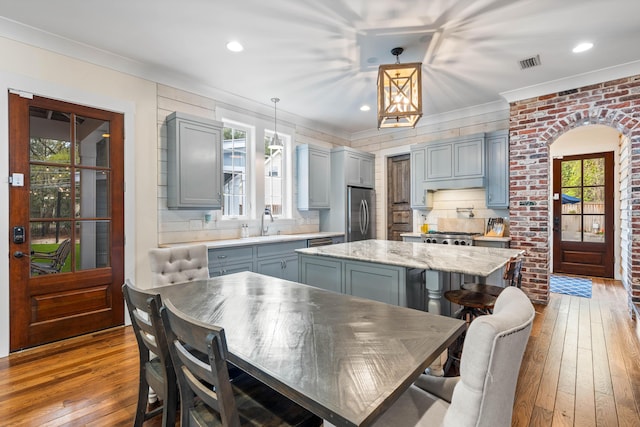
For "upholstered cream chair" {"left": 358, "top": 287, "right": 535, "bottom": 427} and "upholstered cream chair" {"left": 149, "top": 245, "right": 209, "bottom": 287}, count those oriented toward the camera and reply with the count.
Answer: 1

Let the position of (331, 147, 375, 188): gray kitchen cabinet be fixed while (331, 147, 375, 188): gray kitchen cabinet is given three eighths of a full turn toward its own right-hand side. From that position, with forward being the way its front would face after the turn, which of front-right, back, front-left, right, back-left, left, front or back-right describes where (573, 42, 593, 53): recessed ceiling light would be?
back-left

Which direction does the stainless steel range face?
toward the camera

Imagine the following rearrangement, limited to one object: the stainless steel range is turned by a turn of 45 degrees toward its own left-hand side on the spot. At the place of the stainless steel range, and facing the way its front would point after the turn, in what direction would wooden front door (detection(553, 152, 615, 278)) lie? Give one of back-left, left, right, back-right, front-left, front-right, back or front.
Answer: left

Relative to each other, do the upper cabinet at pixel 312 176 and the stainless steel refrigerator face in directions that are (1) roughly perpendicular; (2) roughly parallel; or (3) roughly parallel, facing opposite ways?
roughly parallel

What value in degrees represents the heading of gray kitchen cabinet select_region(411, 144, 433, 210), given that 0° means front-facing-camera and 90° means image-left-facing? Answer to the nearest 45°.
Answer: approximately 45°

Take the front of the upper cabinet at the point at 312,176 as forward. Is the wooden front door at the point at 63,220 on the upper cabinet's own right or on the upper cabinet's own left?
on the upper cabinet's own right

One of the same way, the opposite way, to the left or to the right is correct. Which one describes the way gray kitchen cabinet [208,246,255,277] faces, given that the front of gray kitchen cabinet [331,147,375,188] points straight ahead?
the same way

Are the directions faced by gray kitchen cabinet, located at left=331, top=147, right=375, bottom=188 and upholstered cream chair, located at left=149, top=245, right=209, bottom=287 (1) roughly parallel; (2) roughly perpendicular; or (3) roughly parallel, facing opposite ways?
roughly parallel

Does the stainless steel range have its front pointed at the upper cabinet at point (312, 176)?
no

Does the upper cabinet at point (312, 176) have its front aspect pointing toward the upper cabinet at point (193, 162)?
no

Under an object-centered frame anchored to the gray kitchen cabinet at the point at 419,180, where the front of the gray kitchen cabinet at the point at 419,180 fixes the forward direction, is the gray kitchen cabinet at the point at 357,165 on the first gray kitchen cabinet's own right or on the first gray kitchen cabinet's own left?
on the first gray kitchen cabinet's own right

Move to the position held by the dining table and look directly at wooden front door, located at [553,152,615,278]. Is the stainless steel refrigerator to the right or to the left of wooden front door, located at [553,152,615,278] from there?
left

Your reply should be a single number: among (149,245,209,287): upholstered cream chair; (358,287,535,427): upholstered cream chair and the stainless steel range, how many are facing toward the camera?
2

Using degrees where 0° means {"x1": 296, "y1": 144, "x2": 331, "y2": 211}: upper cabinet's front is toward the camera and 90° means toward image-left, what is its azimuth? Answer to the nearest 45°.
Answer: approximately 315°

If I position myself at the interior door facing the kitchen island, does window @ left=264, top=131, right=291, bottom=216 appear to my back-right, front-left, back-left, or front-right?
front-right

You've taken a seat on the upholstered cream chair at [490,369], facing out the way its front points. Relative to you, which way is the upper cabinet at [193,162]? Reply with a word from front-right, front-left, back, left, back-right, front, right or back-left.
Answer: front
